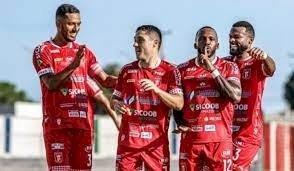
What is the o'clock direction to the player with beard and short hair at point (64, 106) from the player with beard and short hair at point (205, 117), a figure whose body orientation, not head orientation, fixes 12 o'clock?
the player with beard and short hair at point (64, 106) is roughly at 3 o'clock from the player with beard and short hair at point (205, 117).

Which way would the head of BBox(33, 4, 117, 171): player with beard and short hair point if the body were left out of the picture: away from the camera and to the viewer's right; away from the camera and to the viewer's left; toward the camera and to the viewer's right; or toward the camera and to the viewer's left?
toward the camera and to the viewer's right

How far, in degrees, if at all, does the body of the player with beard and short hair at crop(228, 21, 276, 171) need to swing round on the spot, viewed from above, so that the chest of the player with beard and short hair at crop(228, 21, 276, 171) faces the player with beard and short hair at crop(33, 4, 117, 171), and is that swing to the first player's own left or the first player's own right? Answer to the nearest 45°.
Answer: approximately 45° to the first player's own right

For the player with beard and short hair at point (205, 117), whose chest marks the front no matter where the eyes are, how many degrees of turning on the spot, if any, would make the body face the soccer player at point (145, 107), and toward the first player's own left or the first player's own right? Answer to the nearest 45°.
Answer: approximately 90° to the first player's own right

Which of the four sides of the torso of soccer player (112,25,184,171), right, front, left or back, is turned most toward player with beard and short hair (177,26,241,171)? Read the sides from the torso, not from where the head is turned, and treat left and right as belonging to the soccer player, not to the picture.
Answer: left

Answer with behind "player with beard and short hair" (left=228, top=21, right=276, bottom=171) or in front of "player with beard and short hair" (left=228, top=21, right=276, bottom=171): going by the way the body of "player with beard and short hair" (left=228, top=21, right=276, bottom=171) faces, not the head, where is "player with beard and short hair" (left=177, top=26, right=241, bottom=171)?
in front

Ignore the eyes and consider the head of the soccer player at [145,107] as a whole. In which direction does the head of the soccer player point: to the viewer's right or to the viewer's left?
to the viewer's left

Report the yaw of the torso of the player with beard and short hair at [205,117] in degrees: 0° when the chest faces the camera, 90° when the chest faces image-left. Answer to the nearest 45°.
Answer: approximately 0°

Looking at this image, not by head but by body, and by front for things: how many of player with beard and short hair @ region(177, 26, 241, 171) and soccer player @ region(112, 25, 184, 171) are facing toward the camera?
2
